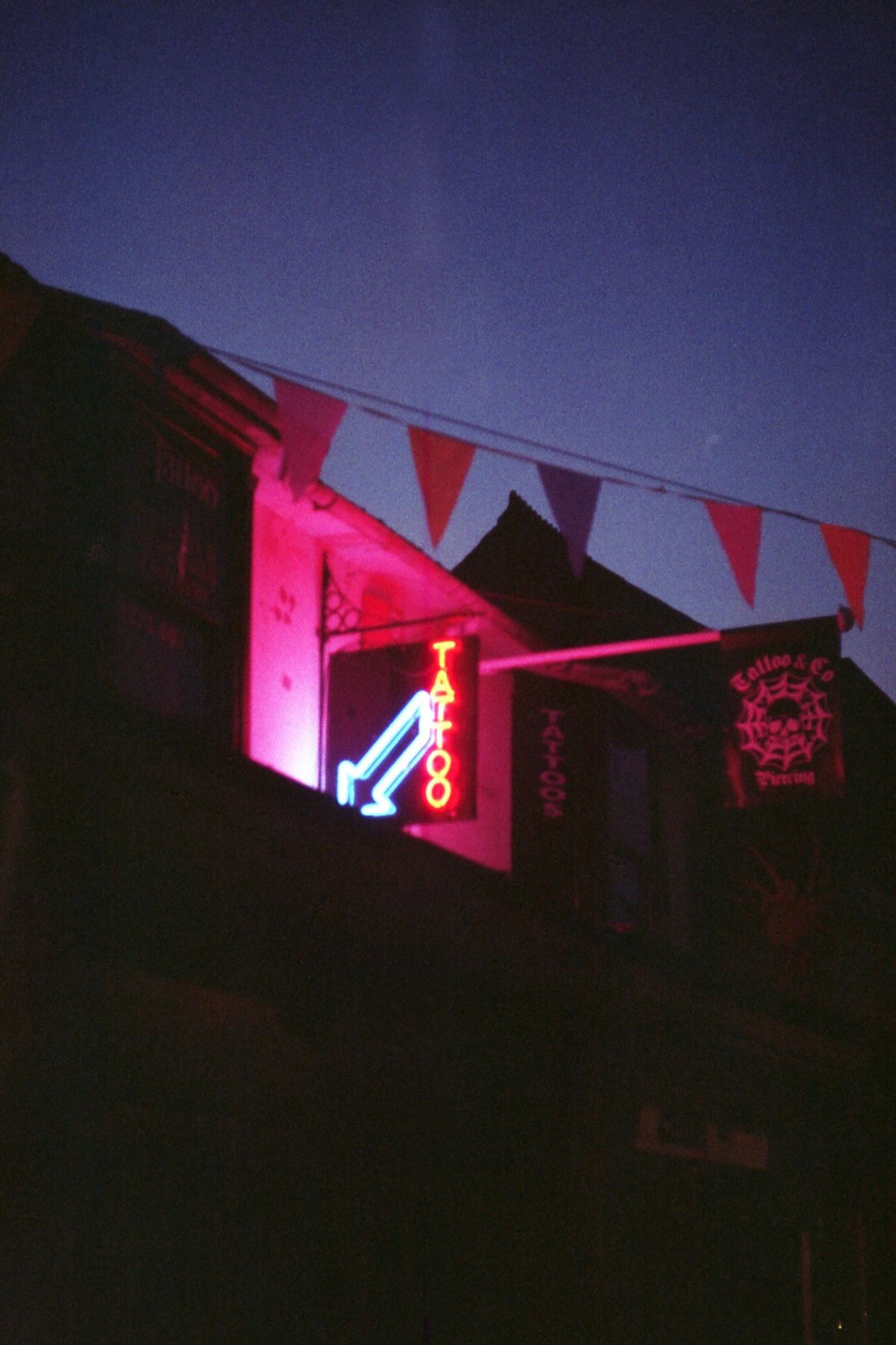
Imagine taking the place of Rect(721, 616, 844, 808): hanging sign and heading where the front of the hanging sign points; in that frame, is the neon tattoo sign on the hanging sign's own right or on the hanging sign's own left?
on the hanging sign's own right

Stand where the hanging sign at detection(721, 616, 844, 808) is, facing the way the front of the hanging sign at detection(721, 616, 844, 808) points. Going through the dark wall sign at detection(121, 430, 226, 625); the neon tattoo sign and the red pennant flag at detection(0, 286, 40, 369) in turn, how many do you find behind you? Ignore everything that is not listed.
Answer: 0

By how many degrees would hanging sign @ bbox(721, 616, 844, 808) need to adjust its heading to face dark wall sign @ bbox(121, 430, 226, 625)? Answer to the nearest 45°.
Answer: approximately 45° to its right

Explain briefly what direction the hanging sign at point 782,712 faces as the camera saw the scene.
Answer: facing the viewer

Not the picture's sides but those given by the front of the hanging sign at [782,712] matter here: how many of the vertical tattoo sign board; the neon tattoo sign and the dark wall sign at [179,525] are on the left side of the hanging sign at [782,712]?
0

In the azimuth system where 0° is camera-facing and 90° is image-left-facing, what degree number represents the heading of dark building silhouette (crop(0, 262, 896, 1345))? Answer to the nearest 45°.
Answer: approximately 315°
